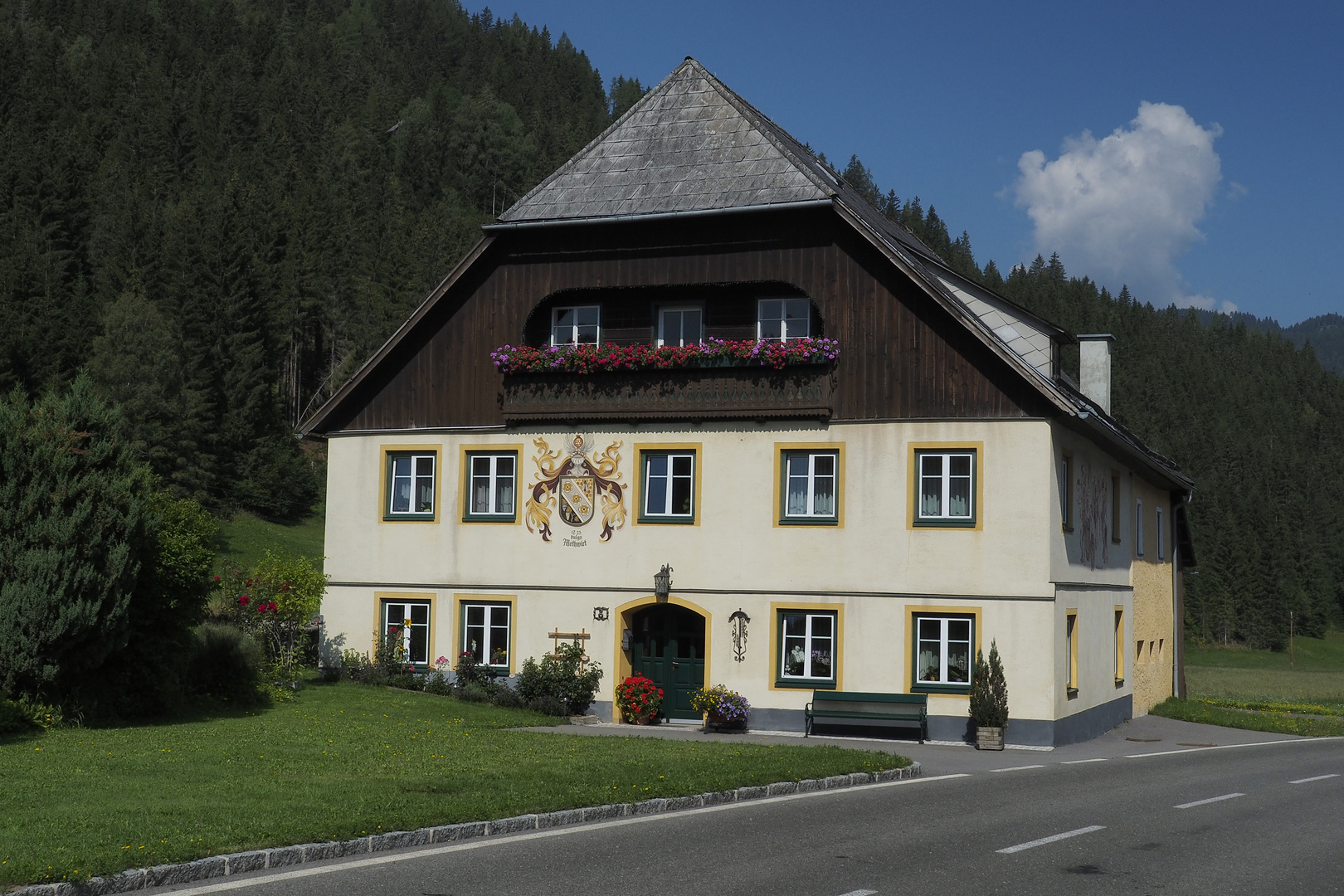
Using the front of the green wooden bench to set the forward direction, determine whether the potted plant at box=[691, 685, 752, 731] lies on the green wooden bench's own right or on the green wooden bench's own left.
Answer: on the green wooden bench's own right

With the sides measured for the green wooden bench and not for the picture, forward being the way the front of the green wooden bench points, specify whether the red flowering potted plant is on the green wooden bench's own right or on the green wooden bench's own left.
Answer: on the green wooden bench's own right

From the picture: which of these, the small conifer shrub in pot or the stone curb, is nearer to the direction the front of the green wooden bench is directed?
the stone curb

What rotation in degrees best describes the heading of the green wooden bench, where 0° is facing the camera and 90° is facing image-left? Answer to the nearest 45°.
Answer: approximately 0°

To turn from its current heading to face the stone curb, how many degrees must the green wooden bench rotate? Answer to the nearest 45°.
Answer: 0° — it already faces it
